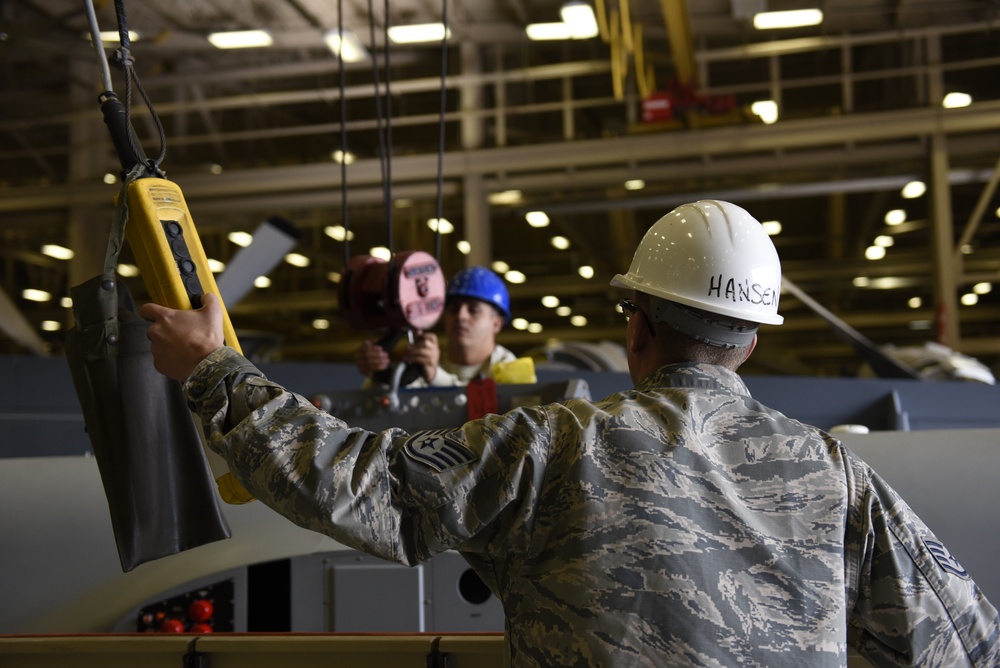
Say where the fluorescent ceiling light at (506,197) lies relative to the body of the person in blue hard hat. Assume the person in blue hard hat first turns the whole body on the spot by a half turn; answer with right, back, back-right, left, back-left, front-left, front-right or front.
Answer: front-left

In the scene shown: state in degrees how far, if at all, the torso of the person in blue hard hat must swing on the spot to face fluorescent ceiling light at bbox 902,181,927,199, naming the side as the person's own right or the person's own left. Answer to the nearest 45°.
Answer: approximately 180°

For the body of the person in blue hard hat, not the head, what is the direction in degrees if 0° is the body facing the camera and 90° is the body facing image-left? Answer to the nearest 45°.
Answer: approximately 45°

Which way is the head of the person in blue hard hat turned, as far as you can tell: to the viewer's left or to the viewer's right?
to the viewer's left

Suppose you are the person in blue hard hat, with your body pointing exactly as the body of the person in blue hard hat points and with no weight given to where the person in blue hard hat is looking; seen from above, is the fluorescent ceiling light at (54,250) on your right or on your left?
on your right

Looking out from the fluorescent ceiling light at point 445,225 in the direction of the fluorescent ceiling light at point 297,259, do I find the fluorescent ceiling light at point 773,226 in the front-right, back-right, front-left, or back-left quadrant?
back-right

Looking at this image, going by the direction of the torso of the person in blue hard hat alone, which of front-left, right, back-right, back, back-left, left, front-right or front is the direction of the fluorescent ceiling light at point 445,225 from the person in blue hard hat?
back-right

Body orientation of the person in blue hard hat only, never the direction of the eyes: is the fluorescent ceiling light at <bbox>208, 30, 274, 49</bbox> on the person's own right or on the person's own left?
on the person's own right
